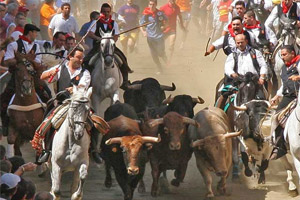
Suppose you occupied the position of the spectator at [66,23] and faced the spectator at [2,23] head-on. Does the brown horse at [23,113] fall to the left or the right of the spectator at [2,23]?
left

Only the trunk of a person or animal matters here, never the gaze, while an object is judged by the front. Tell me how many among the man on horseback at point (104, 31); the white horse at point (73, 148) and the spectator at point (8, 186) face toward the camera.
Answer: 2

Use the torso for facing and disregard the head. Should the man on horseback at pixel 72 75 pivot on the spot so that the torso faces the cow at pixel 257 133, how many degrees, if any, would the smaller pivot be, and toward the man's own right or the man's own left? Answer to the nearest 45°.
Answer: approximately 90° to the man's own left

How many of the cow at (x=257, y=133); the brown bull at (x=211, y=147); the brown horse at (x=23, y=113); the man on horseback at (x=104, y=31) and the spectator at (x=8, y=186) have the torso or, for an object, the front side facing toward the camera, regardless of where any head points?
4

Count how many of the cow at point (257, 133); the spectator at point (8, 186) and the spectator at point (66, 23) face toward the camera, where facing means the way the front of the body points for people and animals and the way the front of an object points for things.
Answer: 2

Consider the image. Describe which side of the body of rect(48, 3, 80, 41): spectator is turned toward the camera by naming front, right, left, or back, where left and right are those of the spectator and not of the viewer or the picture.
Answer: front

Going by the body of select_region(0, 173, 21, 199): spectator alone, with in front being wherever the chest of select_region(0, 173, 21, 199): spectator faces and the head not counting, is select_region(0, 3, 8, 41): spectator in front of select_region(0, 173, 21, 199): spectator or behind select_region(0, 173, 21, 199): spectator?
in front

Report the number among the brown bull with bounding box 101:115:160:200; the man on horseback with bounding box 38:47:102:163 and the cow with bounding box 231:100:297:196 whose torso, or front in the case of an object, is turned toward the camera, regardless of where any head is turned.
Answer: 3

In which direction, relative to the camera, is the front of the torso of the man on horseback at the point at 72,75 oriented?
toward the camera
